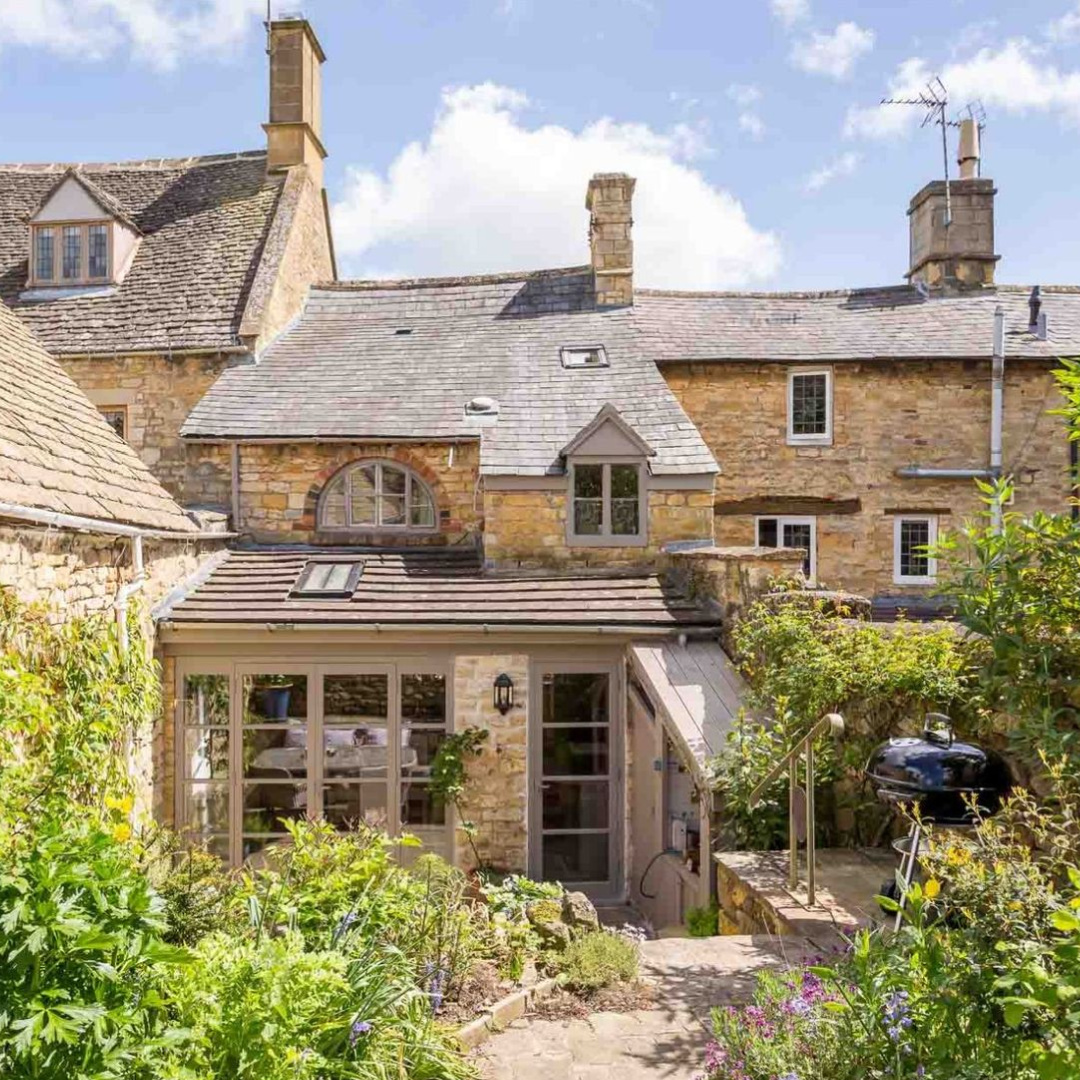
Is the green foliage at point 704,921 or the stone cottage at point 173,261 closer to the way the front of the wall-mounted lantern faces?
the green foliage

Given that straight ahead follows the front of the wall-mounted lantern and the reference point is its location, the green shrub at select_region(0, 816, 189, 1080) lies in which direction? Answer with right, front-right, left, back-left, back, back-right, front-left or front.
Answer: front

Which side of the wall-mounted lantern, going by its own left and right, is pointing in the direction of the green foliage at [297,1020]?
front

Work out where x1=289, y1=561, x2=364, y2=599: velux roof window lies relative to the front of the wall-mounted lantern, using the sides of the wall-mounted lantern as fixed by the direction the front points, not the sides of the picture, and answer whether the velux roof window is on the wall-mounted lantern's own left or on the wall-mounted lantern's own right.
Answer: on the wall-mounted lantern's own right

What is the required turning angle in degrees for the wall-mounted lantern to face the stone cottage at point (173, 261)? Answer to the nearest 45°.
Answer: approximately 135° to its right

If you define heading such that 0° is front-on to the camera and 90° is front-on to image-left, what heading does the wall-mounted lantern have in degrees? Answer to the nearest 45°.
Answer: approximately 0°

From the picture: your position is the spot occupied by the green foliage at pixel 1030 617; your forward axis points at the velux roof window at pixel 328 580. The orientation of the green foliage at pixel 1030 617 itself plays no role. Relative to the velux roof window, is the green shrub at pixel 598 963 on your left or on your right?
left

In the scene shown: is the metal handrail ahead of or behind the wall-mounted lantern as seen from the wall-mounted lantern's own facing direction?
ahead

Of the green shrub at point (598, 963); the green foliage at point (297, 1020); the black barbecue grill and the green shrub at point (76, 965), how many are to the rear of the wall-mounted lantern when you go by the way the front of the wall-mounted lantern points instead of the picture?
0

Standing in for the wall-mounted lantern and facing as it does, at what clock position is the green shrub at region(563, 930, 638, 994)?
The green shrub is roughly at 12 o'clock from the wall-mounted lantern.

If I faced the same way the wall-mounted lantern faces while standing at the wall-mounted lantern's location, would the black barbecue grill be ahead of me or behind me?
ahead
